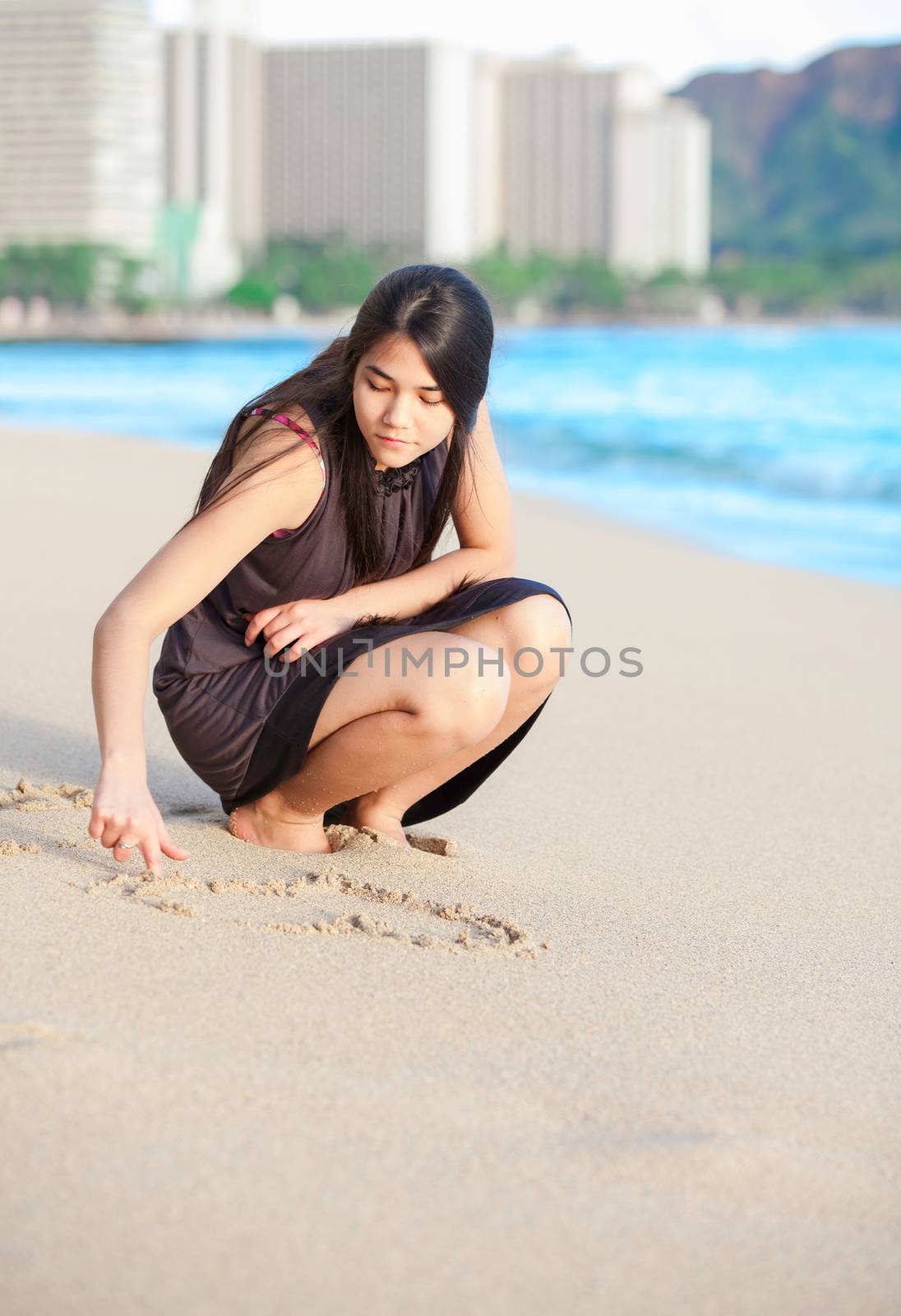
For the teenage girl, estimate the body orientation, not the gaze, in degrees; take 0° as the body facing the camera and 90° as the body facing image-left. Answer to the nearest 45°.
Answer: approximately 315°
